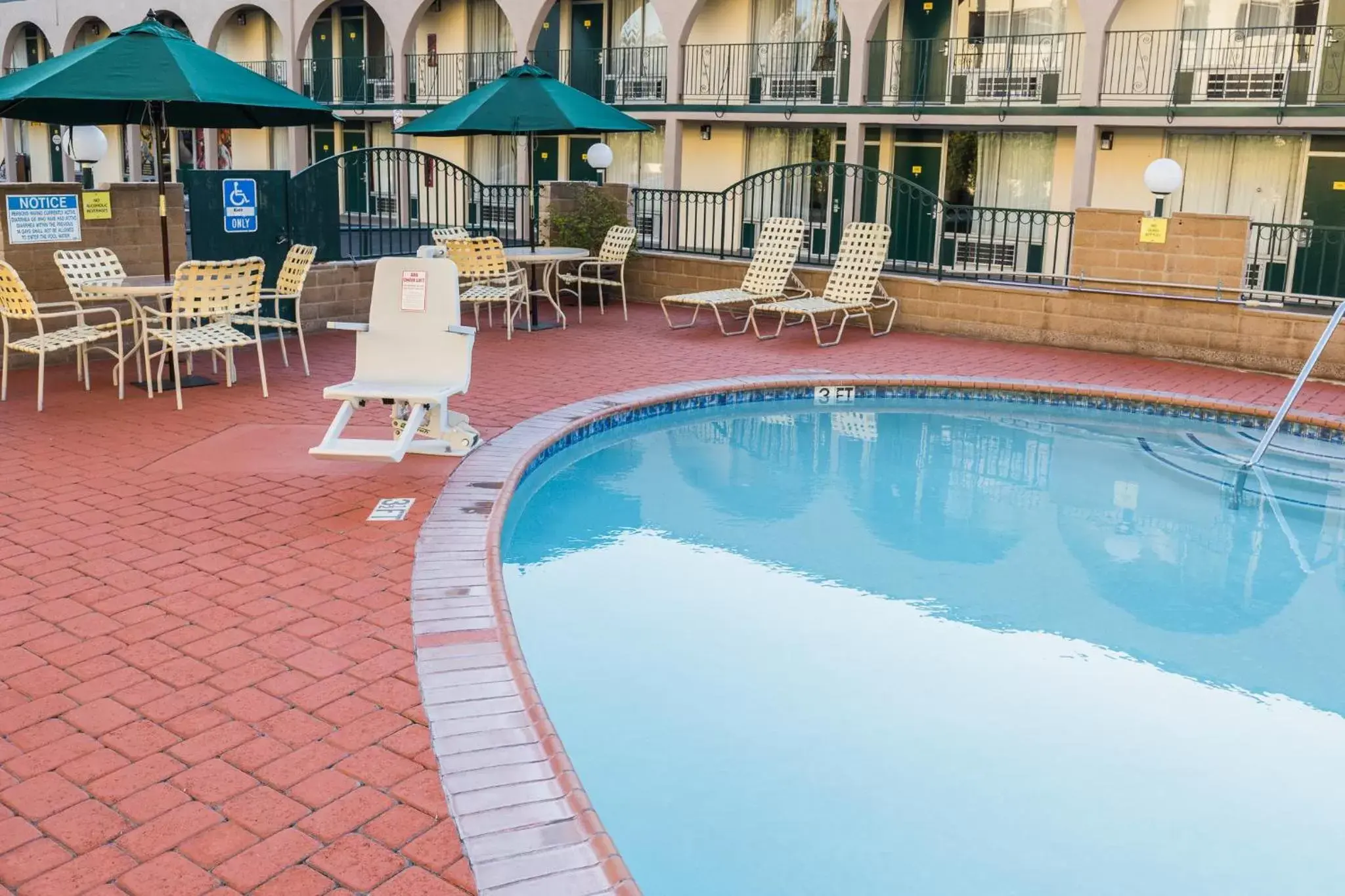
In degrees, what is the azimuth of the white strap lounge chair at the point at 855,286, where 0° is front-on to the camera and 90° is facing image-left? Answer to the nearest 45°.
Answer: approximately 45°

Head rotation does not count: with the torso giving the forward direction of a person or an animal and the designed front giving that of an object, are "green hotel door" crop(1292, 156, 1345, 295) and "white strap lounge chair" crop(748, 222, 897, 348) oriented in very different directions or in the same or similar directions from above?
same or similar directions

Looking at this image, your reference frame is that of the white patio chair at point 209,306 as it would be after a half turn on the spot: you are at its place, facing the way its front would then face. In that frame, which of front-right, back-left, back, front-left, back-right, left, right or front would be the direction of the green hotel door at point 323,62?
back-left

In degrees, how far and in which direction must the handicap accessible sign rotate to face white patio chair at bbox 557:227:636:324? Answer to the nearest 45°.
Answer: approximately 135° to its left

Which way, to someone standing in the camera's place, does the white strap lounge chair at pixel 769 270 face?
facing the viewer and to the left of the viewer

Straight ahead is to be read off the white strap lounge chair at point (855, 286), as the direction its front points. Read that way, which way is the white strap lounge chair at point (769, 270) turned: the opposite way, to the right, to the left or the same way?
the same way

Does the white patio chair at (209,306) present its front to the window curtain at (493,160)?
no

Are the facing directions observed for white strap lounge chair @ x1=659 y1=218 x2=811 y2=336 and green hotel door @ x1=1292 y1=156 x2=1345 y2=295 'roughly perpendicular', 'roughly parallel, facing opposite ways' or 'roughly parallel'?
roughly parallel

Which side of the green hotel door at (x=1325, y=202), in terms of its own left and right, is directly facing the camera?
front

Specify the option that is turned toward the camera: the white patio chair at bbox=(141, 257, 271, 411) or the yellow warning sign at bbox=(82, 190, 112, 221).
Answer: the yellow warning sign

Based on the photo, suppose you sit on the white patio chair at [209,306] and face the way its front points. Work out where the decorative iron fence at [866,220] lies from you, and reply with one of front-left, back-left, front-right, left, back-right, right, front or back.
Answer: right

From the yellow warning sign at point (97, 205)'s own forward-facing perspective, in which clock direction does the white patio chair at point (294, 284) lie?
The white patio chair is roughly at 10 o'clock from the yellow warning sign.

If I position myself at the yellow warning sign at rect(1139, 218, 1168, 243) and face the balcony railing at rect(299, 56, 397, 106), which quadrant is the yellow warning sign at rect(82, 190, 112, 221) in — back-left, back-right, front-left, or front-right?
front-left

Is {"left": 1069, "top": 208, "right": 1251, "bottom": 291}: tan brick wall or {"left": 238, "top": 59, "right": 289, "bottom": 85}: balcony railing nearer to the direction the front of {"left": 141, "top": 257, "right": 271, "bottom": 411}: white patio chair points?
the balcony railing

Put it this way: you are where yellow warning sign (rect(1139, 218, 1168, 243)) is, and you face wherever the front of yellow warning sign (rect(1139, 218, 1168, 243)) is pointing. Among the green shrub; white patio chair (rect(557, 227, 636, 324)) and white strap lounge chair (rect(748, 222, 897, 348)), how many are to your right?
3

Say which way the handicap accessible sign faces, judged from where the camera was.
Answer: facing the viewer

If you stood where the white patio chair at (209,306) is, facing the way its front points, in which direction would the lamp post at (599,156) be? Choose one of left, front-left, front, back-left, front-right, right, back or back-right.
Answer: right
